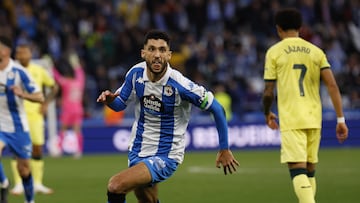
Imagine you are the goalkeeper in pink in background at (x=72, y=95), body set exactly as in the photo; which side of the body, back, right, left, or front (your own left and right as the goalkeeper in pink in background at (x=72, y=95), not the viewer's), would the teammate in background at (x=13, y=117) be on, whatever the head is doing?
back

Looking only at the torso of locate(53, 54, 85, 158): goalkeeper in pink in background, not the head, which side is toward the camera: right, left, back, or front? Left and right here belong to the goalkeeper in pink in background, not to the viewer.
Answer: back
